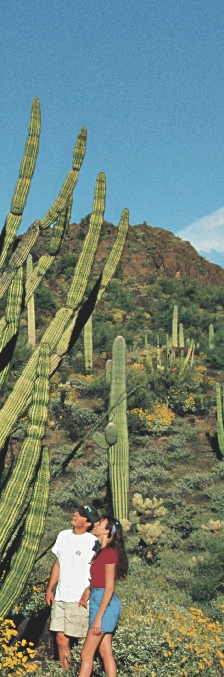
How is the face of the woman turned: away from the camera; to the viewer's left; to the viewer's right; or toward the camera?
to the viewer's left

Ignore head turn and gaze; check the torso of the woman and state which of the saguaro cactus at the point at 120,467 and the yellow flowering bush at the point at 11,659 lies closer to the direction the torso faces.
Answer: the yellow flowering bush

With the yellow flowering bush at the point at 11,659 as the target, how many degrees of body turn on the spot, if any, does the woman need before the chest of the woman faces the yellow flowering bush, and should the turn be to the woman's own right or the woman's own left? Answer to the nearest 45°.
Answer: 0° — they already face it

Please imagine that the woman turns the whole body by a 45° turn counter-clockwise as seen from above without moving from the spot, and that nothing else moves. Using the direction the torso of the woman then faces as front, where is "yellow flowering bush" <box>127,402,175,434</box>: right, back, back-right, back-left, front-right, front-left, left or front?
back-right

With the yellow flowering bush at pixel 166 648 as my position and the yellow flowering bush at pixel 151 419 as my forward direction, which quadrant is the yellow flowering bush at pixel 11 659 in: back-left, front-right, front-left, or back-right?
back-left

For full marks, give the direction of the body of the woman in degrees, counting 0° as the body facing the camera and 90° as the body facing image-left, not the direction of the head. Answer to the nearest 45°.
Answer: approximately 90°

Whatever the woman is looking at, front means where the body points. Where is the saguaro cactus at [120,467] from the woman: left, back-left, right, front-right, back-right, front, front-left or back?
right
